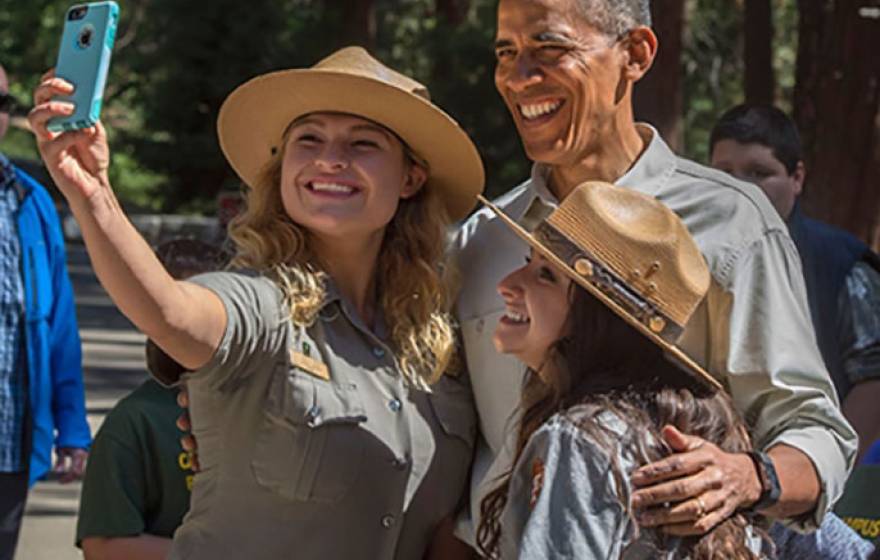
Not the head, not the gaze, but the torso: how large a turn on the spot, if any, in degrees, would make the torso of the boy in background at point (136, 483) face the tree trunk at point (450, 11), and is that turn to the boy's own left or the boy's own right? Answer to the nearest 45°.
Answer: approximately 135° to the boy's own left

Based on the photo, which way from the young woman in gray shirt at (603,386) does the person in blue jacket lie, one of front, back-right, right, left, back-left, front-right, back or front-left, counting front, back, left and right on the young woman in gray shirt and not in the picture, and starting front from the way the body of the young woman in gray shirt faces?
front-right

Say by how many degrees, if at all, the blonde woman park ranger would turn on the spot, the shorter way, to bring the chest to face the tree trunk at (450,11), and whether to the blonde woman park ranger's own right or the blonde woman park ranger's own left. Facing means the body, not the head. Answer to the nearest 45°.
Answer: approximately 135° to the blonde woman park ranger's own left

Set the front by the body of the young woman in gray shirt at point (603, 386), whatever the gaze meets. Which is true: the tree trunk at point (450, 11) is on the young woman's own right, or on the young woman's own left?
on the young woman's own right

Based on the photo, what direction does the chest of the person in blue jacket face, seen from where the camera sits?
toward the camera

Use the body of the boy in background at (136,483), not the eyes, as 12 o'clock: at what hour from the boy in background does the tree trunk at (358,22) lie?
The tree trunk is roughly at 8 o'clock from the boy in background.

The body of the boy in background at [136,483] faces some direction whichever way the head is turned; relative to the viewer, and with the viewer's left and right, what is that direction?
facing the viewer and to the right of the viewer

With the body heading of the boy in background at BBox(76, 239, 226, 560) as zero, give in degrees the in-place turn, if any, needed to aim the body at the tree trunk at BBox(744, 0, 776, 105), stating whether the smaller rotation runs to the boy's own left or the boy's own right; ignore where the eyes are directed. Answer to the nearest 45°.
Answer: approximately 90° to the boy's own left

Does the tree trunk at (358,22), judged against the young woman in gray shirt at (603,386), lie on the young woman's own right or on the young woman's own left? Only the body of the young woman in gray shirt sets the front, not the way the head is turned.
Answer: on the young woman's own right

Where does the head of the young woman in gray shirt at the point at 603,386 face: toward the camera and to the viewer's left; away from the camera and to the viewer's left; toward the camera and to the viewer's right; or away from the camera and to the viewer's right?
toward the camera and to the viewer's left
